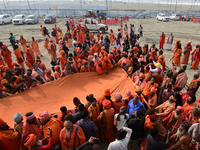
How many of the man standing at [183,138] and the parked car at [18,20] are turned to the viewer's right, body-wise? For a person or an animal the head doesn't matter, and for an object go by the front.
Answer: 0

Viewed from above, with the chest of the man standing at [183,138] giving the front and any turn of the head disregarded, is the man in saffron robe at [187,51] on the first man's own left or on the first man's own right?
on the first man's own right

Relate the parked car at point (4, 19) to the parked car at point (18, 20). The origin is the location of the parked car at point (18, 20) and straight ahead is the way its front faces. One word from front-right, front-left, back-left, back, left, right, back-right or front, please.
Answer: right

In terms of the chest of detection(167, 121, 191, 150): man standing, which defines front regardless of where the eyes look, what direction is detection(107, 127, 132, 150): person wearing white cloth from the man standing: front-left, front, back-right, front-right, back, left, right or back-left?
front-left

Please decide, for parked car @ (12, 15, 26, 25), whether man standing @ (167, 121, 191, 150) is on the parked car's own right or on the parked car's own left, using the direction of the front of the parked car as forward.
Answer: on the parked car's own left

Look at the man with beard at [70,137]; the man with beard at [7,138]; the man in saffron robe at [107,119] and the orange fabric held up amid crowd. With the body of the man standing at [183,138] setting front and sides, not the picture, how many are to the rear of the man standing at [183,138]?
0

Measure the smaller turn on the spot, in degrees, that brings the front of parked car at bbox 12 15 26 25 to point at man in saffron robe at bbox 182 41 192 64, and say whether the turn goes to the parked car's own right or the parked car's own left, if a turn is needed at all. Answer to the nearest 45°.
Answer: approximately 45° to the parked car's own left

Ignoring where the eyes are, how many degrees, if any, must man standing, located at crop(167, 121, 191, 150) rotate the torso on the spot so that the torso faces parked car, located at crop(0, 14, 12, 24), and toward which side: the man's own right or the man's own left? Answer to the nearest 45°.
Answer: approximately 45° to the man's own right

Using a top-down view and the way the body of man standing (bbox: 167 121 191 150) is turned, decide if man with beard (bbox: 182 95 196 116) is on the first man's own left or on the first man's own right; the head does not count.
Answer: on the first man's own right

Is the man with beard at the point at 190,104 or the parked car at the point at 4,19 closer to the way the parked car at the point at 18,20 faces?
the man with beard

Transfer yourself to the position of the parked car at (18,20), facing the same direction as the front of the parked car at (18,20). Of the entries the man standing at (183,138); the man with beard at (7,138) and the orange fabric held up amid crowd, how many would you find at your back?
0

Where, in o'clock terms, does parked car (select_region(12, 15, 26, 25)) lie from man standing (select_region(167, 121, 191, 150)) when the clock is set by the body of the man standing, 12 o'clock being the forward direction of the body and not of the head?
The parked car is roughly at 1 o'clock from the man standing.

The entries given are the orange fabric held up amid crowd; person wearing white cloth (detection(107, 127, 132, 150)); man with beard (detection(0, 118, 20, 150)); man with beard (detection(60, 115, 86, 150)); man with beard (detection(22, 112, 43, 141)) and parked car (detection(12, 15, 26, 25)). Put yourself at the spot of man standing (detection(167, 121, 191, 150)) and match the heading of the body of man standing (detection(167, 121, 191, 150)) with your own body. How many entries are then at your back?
0

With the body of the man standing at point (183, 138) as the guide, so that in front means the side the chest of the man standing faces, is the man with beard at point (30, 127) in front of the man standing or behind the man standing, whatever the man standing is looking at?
in front
